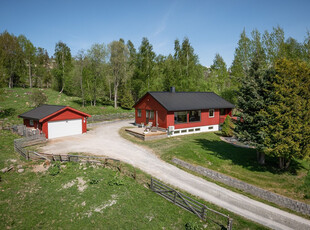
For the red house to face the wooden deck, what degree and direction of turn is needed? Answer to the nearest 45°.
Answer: approximately 90° to its right

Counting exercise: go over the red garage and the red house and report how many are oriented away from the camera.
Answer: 0

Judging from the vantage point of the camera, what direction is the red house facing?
facing the viewer and to the right of the viewer

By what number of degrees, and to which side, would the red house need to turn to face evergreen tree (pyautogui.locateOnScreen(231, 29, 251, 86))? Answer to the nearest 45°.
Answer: approximately 90° to its left

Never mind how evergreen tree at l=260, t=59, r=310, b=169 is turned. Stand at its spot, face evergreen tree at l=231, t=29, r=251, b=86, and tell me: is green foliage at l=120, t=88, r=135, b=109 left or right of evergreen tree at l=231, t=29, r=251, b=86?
left

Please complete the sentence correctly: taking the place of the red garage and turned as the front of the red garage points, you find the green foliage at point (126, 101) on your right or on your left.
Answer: on your left

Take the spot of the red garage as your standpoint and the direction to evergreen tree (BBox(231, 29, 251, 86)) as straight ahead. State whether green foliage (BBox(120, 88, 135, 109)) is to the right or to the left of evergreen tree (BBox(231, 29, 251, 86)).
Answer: left

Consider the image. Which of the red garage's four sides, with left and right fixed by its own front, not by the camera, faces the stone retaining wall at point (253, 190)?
front

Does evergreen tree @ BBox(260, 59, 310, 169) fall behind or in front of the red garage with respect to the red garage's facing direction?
in front

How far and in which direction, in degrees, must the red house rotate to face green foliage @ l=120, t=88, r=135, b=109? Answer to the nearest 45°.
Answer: approximately 180°

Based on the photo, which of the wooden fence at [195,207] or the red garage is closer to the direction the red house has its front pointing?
the wooden fence

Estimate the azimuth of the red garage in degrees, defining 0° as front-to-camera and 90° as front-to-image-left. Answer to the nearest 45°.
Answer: approximately 315°
